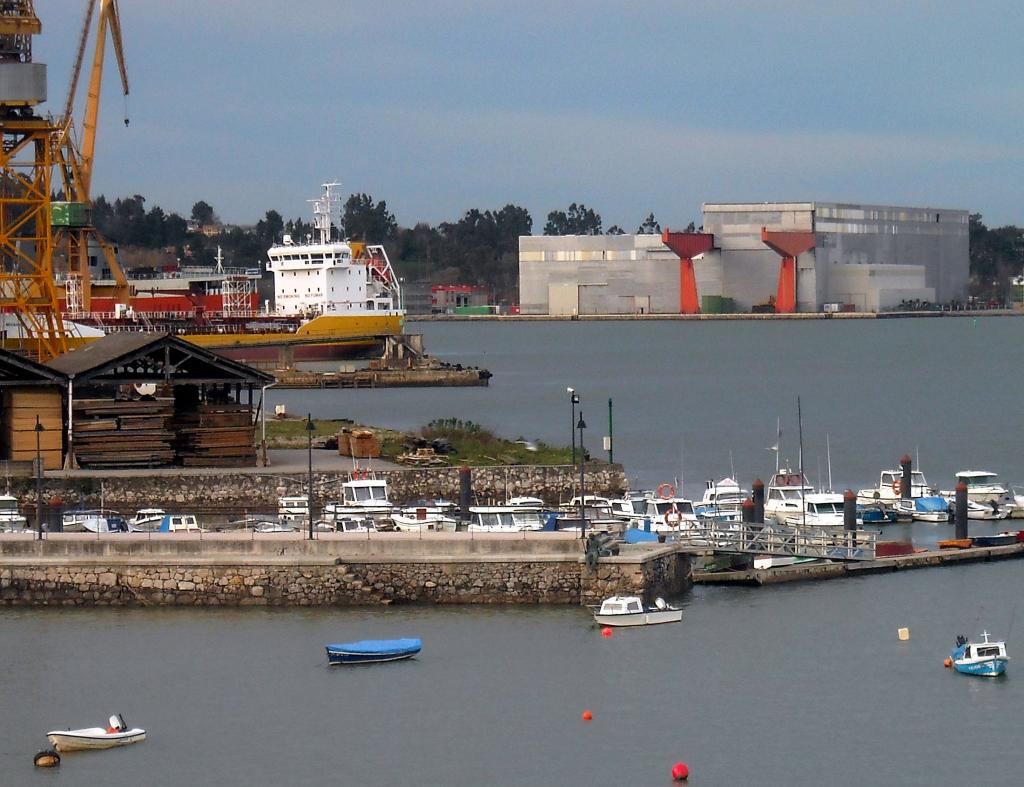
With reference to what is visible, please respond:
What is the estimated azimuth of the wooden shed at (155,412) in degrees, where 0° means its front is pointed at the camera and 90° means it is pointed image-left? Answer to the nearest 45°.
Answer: approximately 0°

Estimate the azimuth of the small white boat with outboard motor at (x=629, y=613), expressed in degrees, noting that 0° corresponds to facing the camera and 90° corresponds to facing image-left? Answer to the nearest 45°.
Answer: approximately 90°

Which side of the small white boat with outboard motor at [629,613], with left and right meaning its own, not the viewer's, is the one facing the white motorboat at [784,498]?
right

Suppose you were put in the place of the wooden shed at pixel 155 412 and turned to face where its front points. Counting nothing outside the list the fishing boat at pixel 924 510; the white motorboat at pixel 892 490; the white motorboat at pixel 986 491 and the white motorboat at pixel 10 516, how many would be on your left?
3

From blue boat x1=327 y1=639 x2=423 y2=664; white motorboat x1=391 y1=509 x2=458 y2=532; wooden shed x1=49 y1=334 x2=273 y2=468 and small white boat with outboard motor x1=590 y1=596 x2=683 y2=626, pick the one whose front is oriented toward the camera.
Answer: the wooden shed
